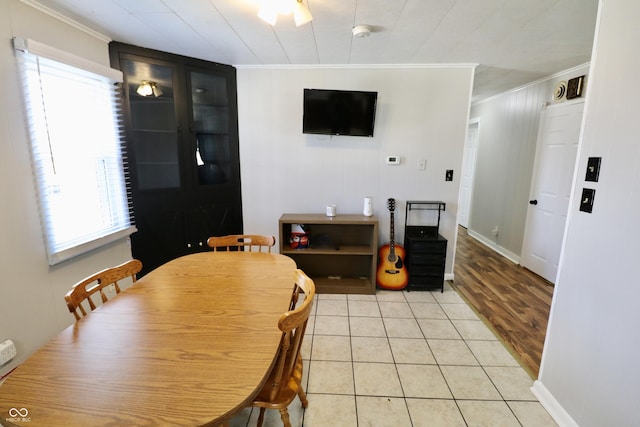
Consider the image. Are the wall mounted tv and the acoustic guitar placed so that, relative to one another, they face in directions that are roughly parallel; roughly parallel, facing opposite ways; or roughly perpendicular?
roughly parallel

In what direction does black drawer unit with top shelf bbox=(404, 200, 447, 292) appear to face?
toward the camera

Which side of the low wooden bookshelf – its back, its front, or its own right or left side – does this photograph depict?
front

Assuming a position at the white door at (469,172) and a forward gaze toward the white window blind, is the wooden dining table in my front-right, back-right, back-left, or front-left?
front-left

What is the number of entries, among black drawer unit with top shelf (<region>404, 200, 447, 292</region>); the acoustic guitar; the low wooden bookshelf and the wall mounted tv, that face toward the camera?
4

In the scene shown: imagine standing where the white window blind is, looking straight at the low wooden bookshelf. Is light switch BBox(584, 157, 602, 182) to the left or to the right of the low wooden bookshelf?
right

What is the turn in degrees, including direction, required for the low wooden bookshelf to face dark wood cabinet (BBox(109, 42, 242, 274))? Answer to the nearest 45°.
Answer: approximately 90° to its right

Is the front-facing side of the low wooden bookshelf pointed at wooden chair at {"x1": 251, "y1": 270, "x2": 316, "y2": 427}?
yes

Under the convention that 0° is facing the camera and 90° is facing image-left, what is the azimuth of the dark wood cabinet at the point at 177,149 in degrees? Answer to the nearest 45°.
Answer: approximately 315°

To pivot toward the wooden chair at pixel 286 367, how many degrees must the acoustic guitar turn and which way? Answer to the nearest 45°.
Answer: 0° — it already faces it

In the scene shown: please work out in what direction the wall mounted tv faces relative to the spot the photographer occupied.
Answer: facing the viewer

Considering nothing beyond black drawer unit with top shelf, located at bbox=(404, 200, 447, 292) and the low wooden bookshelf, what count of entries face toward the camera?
2

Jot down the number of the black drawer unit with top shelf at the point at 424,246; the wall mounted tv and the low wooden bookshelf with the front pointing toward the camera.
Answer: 3

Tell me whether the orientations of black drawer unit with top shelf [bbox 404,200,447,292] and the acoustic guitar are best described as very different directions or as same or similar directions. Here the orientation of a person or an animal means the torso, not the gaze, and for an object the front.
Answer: same or similar directions

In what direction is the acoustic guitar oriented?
toward the camera
